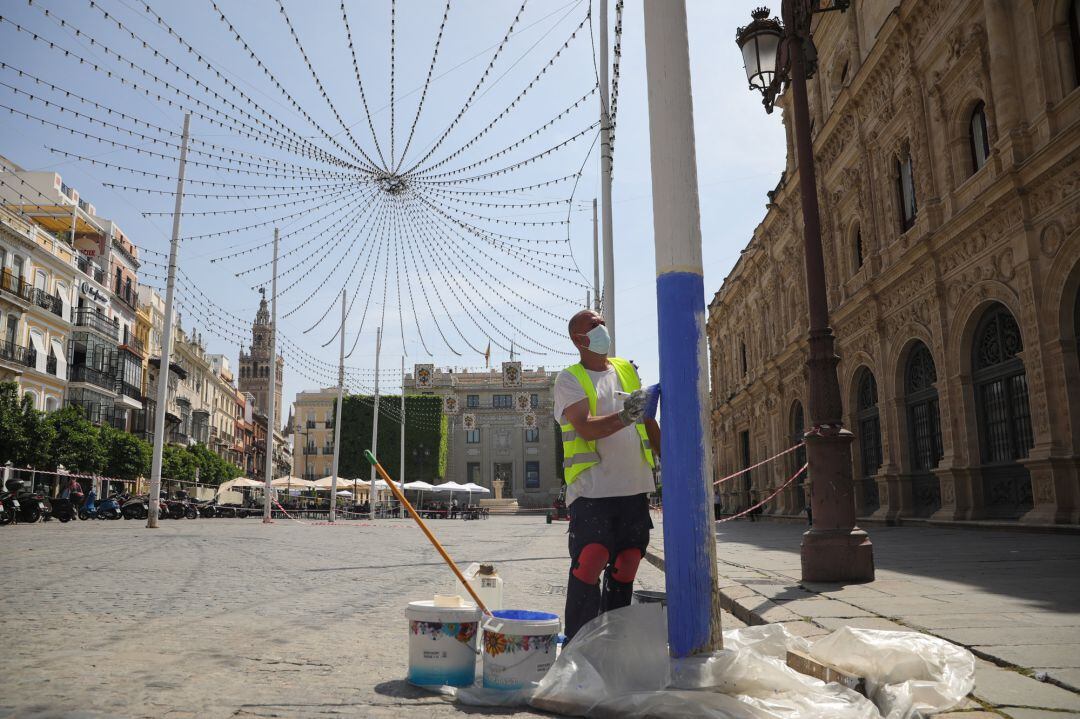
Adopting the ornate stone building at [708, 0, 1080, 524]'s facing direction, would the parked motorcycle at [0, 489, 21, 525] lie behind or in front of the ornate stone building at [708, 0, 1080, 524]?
in front

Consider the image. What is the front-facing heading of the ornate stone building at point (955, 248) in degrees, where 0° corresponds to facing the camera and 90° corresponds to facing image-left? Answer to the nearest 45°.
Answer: approximately 45°

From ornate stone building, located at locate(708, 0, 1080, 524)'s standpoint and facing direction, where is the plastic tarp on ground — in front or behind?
in front

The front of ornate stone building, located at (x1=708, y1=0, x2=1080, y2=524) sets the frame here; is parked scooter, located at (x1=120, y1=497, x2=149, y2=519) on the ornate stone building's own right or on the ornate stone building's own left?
on the ornate stone building's own right

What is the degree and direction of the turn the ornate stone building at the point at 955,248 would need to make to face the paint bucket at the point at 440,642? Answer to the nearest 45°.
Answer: approximately 45° to its left

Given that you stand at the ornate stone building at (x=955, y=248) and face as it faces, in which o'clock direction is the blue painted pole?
The blue painted pole is roughly at 11 o'clock from the ornate stone building.

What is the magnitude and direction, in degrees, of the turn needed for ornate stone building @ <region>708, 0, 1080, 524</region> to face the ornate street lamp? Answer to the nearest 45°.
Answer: approximately 45° to its left

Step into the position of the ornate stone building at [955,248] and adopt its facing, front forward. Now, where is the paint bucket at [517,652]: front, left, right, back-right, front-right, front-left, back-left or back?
front-left

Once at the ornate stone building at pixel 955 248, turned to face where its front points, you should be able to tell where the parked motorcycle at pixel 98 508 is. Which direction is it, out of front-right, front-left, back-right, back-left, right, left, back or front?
front-right

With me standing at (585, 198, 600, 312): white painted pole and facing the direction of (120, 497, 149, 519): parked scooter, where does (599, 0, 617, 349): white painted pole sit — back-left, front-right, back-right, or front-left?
back-left
